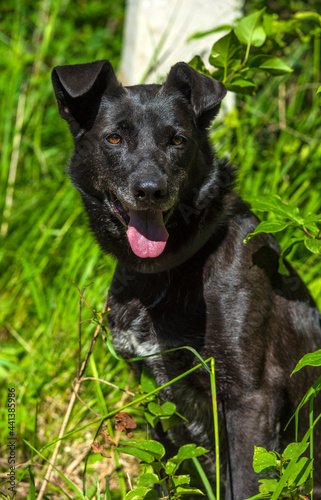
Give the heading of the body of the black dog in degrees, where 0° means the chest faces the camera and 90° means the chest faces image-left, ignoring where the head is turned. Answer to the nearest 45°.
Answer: approximately 45°

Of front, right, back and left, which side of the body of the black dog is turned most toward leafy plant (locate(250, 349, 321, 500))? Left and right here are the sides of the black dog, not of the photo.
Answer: left

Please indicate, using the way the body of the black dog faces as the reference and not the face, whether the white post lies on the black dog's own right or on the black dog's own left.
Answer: on the black dog's own right

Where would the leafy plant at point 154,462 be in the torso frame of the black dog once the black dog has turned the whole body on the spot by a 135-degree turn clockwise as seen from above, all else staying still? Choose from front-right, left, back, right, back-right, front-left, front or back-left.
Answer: back
